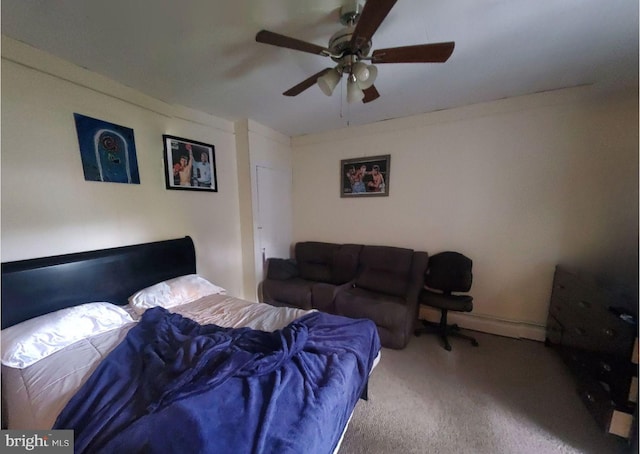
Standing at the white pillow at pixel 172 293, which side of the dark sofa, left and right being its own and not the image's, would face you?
front

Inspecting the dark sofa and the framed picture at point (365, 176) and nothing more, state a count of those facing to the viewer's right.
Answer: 0

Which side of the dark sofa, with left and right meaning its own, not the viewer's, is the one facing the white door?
right

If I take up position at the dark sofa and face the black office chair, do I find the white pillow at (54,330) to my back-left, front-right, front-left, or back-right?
back-right

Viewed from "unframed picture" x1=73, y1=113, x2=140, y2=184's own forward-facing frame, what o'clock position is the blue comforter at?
The blue comforter is roughly at 1 o'clock from the unframed picture.

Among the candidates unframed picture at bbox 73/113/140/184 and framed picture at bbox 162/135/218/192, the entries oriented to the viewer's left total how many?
0

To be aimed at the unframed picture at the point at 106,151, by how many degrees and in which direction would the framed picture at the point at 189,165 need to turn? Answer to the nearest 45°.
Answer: approximately 90° to its right

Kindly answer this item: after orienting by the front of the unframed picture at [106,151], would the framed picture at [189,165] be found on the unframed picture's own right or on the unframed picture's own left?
on the unframed picture's own left

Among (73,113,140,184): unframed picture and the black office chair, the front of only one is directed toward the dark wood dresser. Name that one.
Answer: the unframed picture

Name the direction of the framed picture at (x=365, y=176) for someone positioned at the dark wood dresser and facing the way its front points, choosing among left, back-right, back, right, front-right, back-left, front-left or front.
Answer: front-right

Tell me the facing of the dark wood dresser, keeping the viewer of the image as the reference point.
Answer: facing the viewer and to the left of the viewer
